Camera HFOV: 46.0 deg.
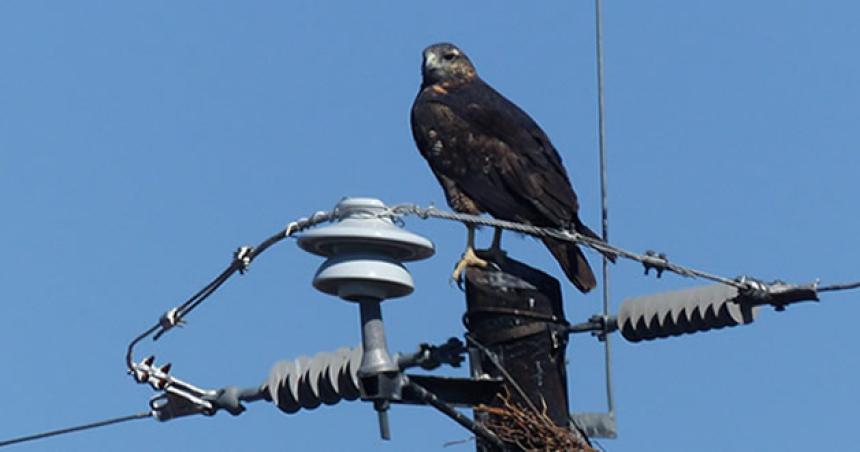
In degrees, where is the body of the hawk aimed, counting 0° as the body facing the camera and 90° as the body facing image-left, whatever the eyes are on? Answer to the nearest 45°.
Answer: approximately 90°

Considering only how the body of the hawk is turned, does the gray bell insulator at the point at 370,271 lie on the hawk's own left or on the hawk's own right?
on the hawk's own left
